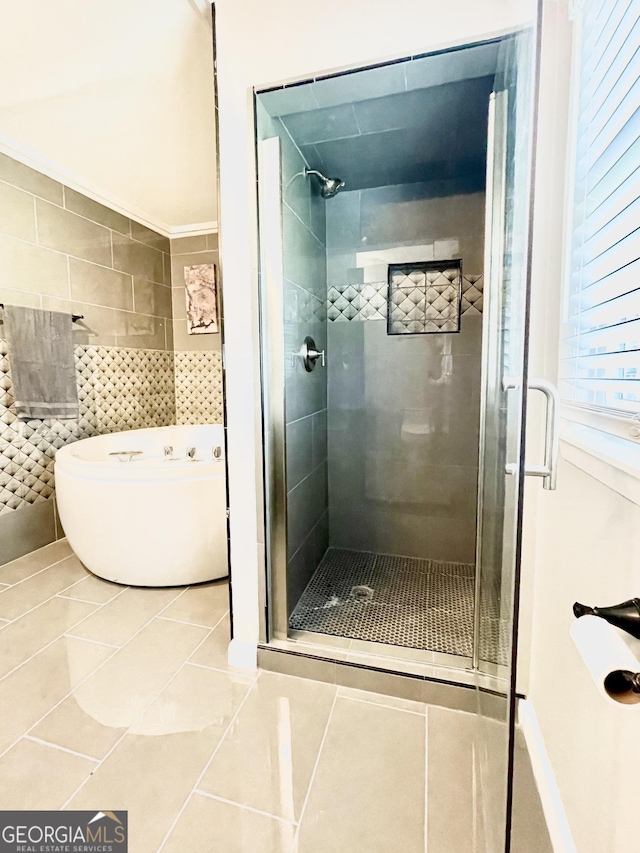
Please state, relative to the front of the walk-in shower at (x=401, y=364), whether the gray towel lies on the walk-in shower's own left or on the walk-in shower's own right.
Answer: on the walk-in shower's own right

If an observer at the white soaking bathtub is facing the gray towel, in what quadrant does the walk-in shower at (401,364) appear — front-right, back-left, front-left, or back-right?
back-right

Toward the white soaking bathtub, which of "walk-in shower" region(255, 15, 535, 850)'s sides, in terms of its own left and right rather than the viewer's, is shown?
right

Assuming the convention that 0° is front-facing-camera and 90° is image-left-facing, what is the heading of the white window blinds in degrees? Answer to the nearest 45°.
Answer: approximately 90°

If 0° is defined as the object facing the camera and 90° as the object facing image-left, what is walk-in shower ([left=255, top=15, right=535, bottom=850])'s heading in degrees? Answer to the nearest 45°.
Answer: approximately 0°

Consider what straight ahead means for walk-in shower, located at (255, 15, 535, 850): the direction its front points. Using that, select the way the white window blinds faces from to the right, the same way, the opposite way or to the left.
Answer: to the right

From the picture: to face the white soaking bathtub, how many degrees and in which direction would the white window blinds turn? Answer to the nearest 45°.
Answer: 0° — it already faces it
